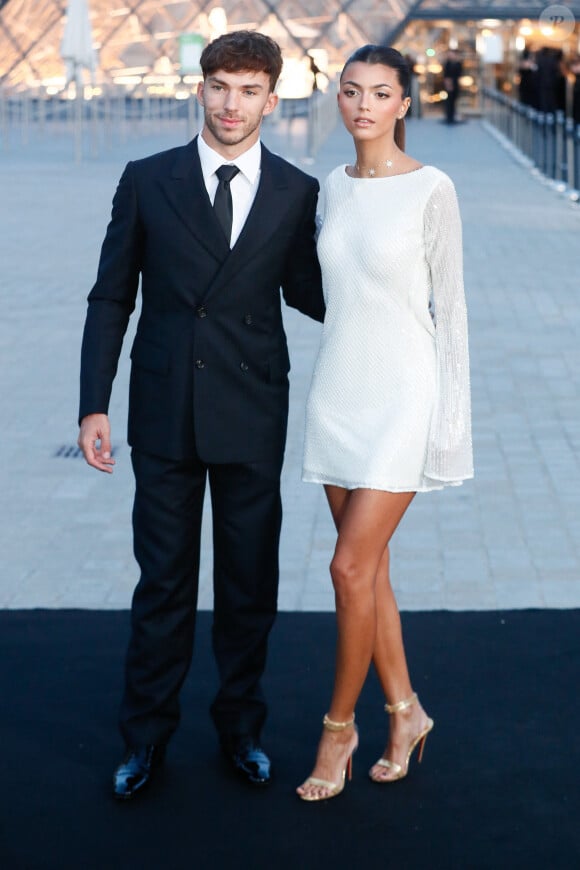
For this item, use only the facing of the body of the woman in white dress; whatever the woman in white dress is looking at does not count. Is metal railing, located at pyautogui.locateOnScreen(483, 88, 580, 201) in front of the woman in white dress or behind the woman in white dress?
behind

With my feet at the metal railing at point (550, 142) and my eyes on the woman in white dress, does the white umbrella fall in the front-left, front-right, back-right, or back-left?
back-right

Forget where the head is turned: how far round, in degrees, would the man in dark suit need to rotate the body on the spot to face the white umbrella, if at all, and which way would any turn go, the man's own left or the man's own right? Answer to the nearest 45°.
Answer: approximately 180°

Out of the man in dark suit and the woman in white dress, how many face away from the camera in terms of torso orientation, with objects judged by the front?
0

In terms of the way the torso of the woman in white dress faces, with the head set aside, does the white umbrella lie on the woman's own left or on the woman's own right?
on the woman's own right

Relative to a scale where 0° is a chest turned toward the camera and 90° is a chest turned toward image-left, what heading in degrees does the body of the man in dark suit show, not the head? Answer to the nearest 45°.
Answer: approximately 0°

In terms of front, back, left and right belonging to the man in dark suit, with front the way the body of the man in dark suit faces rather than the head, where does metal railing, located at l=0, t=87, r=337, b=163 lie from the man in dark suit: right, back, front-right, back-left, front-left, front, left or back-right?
back
